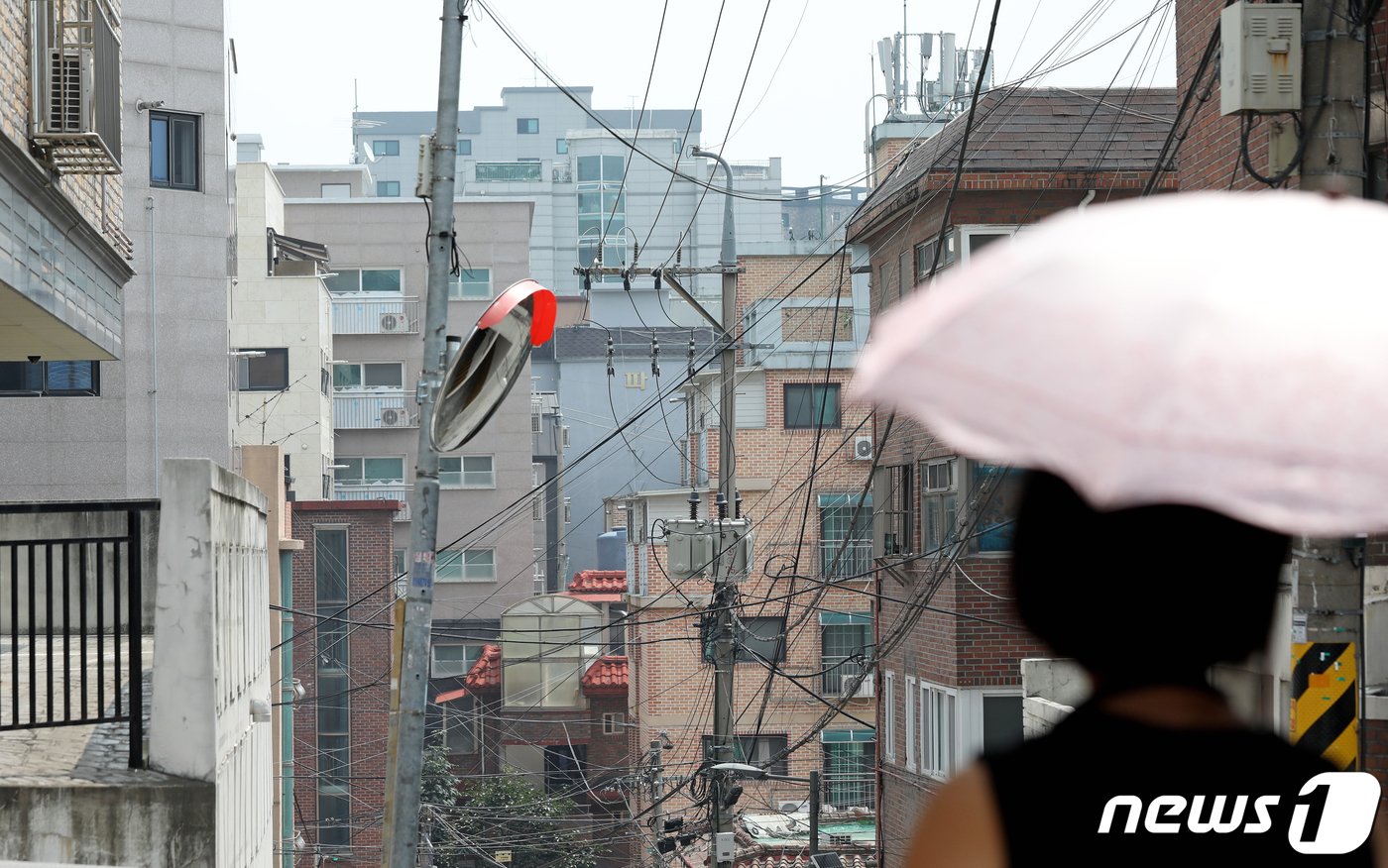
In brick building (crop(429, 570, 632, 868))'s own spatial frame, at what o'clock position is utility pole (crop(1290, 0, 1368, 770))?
The utility pole is roughly at 12 o'clock from the brick building.

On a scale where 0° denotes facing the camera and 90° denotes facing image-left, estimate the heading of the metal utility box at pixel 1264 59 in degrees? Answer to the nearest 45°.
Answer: approximately 0°

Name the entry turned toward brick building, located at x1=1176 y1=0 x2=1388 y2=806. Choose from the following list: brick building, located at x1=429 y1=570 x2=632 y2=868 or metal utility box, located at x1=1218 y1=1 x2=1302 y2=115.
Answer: brick building, located at x1=429 y1=570 x2=632 y2=868

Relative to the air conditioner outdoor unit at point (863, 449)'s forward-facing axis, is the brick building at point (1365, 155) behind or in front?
in front

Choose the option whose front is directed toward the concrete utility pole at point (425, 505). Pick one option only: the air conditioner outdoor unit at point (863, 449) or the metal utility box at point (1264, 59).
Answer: the air conditioner outdoor unit

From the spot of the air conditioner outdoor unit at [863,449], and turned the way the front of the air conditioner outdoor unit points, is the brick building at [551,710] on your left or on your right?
on your right

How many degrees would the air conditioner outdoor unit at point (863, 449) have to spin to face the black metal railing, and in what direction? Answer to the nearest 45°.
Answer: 0° — it already faces it

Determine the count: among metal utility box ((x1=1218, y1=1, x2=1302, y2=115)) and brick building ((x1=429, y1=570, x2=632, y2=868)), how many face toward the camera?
2

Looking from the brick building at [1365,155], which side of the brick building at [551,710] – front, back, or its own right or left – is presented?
front

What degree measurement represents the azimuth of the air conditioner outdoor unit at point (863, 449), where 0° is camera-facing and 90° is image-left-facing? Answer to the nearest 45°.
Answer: approximately 0°

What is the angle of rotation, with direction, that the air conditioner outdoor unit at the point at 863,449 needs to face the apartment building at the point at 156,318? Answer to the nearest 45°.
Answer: approximately 45° to its right

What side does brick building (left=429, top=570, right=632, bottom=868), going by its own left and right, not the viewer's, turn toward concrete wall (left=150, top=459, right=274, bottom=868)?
front
